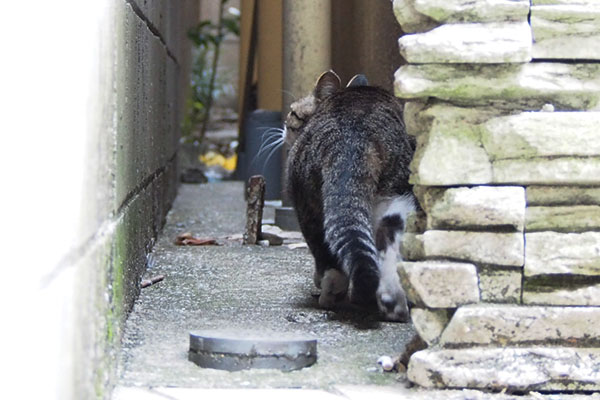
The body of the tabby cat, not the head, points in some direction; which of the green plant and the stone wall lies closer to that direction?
the green plant

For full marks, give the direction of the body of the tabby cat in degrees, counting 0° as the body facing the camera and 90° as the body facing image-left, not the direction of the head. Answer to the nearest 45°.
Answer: approximately 180°

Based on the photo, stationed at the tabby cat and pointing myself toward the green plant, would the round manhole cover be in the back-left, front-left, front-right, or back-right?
back-left

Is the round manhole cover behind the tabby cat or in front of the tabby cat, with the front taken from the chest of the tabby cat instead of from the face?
behind

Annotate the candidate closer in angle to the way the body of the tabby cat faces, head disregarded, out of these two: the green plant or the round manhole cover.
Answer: the green plant

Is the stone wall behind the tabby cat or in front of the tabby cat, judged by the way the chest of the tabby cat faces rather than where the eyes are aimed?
behind
